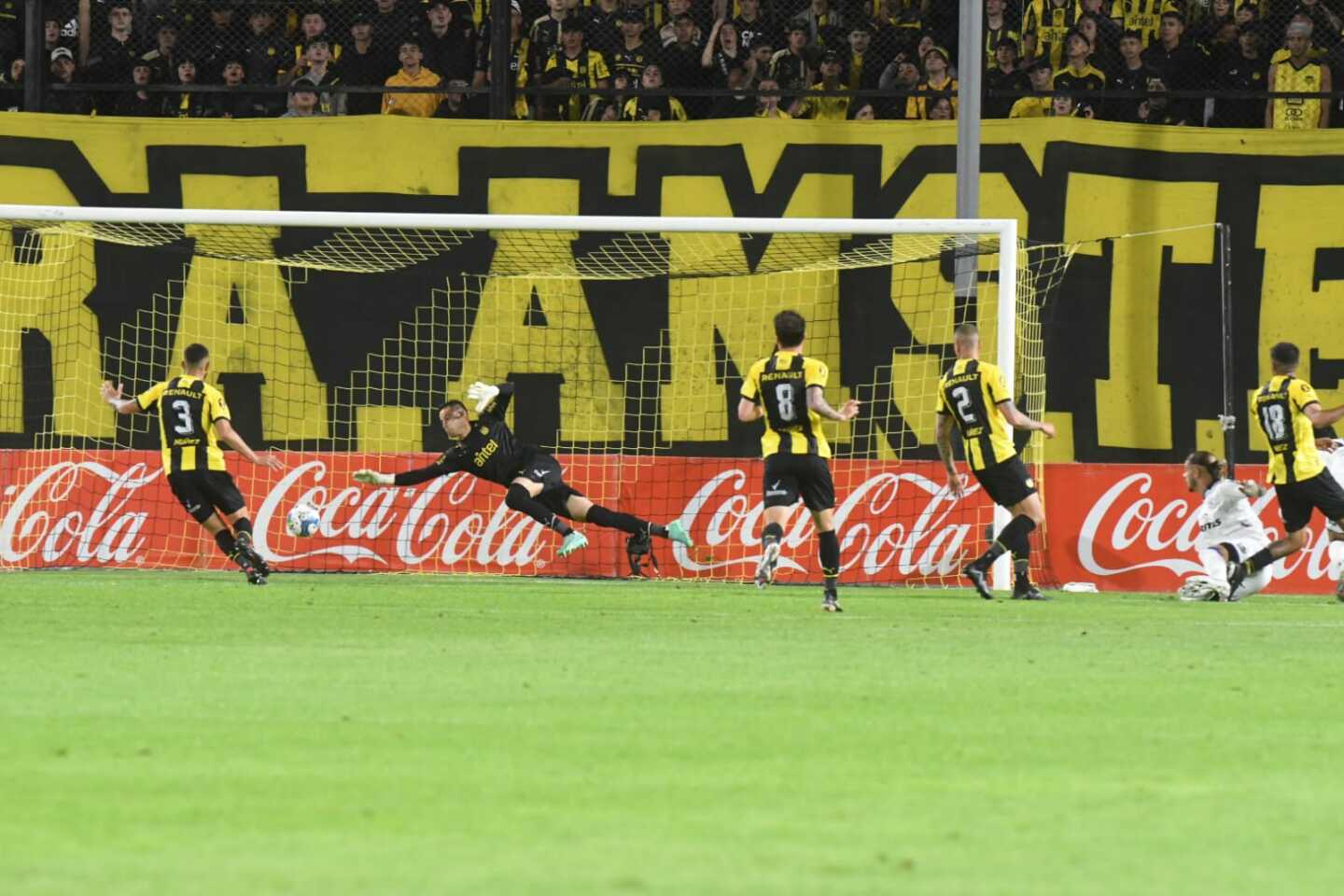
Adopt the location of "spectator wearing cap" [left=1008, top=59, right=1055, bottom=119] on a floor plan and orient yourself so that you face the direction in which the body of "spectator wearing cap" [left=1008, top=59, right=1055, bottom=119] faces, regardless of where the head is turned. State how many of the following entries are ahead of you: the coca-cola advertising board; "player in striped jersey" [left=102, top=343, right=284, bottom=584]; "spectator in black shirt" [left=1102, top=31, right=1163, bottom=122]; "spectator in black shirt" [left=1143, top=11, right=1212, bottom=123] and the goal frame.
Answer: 3

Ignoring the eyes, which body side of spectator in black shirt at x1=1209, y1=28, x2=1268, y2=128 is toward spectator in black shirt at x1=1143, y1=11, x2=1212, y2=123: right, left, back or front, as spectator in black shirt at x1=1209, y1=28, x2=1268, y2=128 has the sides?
right

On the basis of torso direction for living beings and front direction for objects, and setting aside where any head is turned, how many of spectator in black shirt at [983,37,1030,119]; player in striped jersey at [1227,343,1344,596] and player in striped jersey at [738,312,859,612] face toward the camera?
1

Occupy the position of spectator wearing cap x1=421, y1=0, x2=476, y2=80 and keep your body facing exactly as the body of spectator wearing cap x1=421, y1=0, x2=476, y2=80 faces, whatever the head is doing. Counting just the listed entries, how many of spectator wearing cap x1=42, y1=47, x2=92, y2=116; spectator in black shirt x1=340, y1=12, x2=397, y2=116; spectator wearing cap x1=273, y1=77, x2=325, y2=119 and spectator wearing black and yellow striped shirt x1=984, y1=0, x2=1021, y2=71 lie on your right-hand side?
3

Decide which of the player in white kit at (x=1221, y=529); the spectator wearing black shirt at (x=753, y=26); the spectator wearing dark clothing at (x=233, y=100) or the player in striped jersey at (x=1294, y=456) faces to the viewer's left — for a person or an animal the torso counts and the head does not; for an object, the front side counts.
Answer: the player in white kit

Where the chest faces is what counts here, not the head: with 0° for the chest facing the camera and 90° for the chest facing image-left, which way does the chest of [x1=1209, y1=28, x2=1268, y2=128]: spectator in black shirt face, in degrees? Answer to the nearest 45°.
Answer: approximately 0°

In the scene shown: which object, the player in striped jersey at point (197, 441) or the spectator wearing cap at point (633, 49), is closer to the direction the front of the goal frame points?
the player in striped jersey

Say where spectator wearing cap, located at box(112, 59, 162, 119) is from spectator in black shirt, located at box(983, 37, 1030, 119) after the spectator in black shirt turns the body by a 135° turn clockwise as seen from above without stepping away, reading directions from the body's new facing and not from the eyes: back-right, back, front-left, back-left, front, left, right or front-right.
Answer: front-left

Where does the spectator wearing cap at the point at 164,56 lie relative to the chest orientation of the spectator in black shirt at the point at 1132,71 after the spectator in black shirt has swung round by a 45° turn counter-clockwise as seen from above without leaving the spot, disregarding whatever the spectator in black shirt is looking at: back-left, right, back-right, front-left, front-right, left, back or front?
back-right

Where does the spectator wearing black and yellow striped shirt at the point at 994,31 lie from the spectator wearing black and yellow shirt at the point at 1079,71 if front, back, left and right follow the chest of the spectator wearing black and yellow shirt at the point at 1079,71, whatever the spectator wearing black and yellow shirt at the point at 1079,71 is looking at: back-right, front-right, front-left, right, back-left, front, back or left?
right

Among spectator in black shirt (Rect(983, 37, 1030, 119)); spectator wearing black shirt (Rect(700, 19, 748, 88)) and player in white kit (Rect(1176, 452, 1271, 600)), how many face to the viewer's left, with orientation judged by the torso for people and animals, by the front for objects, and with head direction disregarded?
1

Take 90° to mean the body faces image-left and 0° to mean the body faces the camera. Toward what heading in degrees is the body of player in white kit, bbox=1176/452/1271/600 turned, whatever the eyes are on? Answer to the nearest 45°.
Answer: approximately 90°
